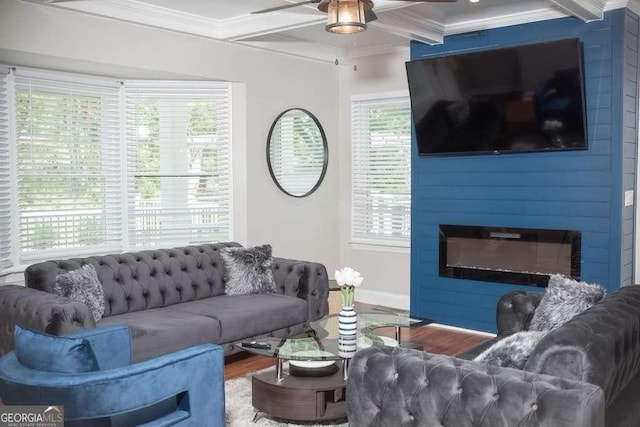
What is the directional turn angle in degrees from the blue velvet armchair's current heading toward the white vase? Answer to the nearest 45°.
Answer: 0° — it already faces it

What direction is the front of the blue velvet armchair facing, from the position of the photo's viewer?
facing away from the viewer and to the right of the viewer

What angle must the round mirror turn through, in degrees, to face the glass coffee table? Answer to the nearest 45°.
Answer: approximately 45° to its right

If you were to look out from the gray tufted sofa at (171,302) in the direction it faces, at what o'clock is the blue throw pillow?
The blue throw pillow is roughly at 2 o'clock from the gray tufted sofa.

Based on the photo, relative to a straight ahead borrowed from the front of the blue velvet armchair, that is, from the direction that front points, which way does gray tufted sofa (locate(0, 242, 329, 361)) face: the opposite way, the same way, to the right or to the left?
to the right

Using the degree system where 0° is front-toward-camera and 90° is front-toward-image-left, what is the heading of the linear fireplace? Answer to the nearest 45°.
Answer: approximately 45°

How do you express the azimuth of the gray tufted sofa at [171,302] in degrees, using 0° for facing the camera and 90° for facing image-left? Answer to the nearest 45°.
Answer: approximately 315°
